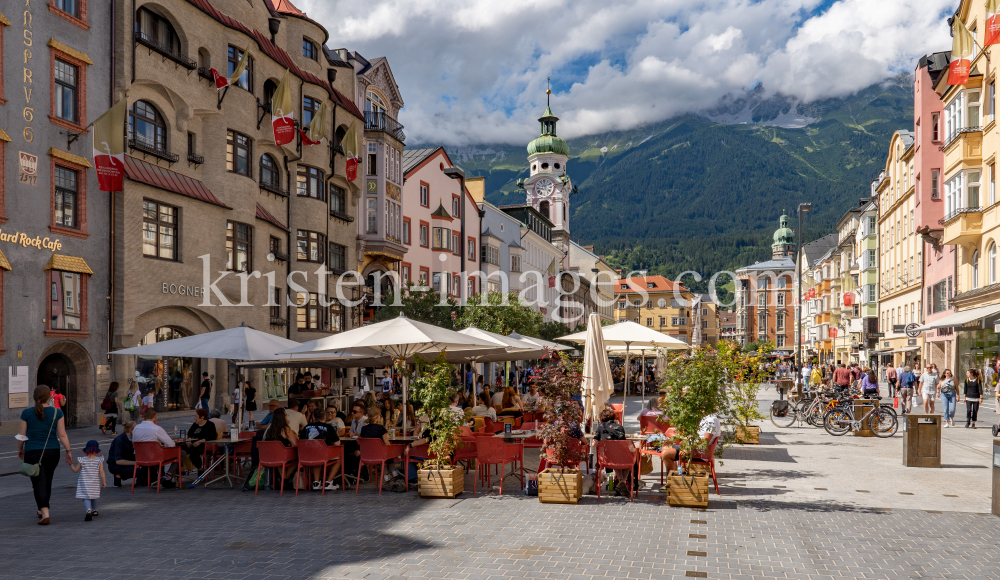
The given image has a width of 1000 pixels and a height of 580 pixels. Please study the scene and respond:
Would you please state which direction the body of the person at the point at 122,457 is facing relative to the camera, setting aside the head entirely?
to the viewer's right

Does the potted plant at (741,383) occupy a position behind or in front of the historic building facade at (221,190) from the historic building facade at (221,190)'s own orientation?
in front

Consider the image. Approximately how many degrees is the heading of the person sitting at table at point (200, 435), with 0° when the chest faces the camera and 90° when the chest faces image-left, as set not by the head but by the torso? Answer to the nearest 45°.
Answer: approximately 45°

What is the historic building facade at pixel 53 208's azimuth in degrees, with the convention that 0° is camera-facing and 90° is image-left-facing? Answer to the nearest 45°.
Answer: approximately 315°

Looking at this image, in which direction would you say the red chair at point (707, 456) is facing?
to the viewer's left

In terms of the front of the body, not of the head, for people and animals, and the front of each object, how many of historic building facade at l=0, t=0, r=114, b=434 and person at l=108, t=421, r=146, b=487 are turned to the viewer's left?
0

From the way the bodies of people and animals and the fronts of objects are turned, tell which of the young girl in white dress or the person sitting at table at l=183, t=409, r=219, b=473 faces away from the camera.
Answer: the young girl in white dress

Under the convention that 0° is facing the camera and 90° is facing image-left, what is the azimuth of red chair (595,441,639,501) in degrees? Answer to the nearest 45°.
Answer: approximately 180°

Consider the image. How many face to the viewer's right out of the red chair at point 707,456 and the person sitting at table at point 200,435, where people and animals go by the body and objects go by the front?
0
